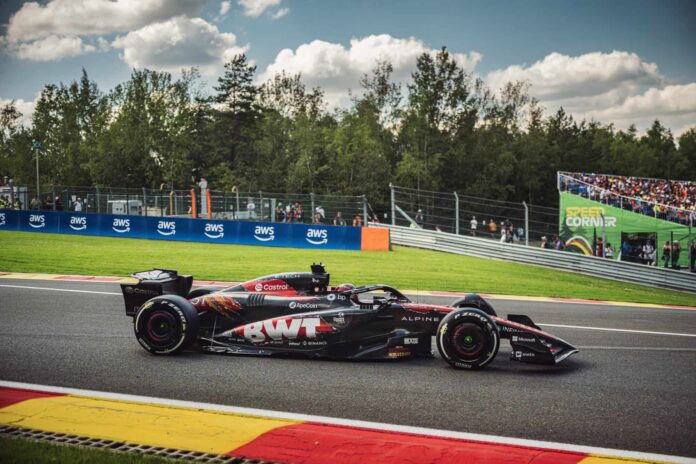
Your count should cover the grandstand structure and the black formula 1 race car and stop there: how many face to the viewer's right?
1

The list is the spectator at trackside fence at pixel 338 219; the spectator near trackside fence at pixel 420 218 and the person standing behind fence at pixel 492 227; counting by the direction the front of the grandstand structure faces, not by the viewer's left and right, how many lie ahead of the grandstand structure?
0

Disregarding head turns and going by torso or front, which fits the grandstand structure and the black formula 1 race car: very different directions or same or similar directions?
very different directions

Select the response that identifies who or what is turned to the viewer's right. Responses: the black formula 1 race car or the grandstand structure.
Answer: the black formula 1 race car

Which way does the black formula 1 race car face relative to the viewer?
to the viewer's right

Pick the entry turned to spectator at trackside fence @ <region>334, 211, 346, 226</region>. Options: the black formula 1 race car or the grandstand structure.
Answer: the grandstand structure

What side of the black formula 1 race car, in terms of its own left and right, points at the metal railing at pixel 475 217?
left

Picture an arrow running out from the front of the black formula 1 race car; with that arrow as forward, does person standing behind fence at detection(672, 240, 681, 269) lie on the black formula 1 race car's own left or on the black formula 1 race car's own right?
on the black formula 1 race car's own left

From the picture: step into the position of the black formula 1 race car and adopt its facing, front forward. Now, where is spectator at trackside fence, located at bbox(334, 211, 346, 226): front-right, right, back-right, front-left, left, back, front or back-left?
left

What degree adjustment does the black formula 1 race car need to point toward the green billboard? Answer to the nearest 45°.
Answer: approximately 45° to its left

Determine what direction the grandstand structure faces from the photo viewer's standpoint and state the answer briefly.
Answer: facing the viewer and to the left of the viewer
